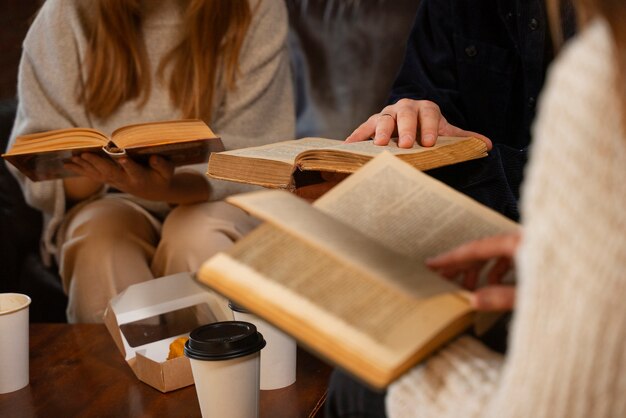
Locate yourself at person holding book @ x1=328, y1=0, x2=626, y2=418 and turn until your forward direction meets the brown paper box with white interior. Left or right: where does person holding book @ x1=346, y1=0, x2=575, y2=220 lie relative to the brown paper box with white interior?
right

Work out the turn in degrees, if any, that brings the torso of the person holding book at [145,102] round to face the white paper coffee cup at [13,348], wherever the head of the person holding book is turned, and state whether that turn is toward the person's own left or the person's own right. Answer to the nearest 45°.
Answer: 0° — they already face it

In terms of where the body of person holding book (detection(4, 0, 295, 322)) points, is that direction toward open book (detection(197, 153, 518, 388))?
yes

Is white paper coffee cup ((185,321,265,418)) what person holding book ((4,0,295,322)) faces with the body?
yes

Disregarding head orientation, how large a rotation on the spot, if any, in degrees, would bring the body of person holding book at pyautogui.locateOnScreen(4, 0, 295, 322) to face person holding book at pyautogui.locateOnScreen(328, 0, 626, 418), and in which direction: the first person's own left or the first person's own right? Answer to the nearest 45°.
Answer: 0° — they already face them

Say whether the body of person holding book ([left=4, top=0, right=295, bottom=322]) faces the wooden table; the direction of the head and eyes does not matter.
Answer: yes

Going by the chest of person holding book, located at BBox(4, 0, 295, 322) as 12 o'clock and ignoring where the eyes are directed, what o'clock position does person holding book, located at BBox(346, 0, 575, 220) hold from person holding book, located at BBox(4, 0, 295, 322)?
person holding book, located at BBox(346, 0, 575, 220) is roughly at 10 o'clock from person holding book, located at BBox(4, 0, 295, 322).

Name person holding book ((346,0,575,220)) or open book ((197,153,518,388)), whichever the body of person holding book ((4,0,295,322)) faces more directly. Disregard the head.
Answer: the open book

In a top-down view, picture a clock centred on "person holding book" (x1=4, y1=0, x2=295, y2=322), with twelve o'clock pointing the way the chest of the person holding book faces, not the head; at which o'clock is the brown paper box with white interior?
The brown paper box with white interior is roughly at 12 o'clock from the person holding book.

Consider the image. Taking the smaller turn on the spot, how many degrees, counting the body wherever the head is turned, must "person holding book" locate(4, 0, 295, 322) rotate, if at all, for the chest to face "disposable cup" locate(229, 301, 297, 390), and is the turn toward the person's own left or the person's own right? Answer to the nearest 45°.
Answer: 0° — they already face it

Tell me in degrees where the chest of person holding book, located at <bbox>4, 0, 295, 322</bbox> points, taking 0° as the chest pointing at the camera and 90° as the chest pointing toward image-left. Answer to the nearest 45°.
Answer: approximately 0°
